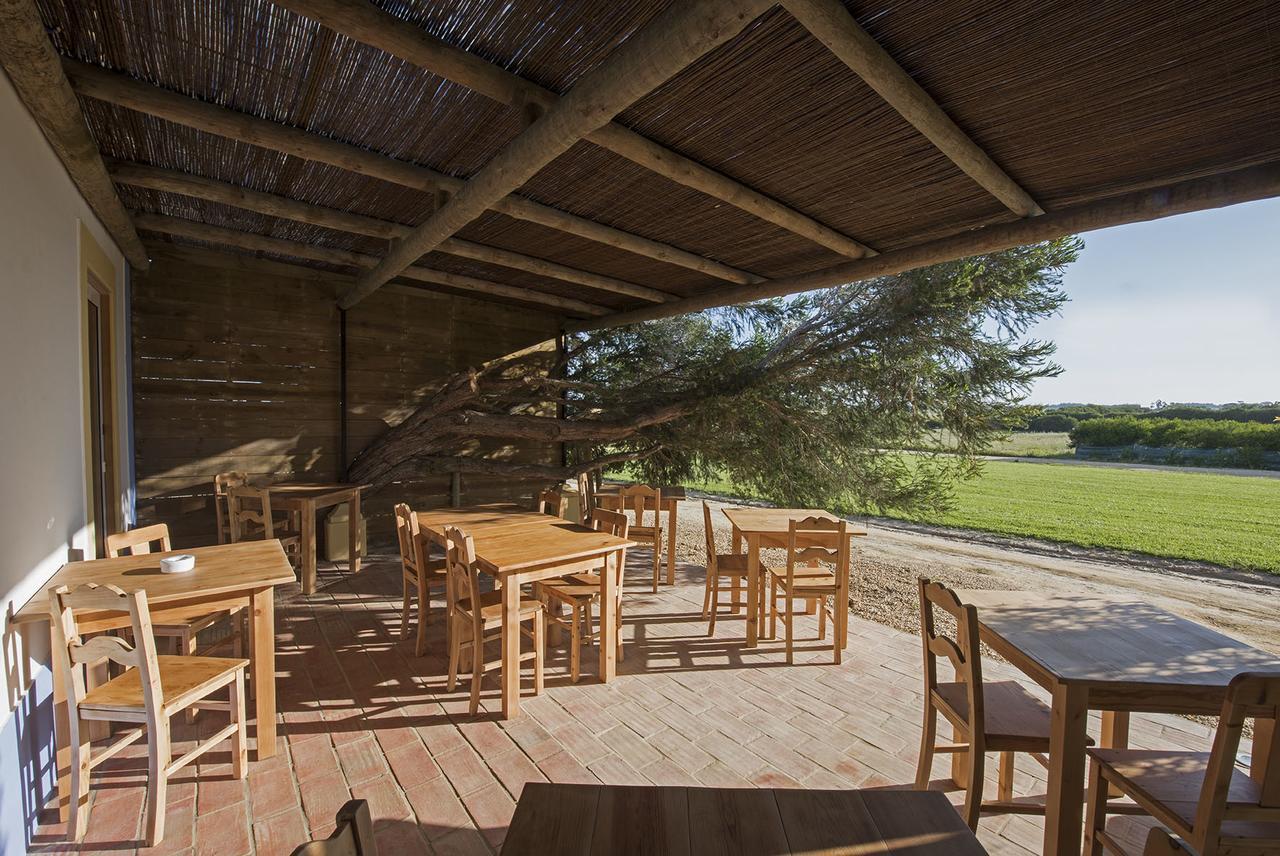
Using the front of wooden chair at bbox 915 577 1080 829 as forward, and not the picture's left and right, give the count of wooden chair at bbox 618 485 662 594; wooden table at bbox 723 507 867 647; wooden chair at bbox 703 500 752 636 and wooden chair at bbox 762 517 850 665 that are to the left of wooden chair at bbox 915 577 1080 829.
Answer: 4

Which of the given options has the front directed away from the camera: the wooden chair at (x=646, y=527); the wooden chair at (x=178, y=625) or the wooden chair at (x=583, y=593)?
the wooden chair at (x=646, y=527)

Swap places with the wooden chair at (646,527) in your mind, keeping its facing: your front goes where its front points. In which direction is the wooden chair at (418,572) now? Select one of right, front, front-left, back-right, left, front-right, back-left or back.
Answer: back-left

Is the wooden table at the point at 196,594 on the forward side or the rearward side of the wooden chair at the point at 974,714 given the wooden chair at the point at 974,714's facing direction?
on the rearward side

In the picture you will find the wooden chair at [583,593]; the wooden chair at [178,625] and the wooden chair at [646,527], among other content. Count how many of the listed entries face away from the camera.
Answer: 1

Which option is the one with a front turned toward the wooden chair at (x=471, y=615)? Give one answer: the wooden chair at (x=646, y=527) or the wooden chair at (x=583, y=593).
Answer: the wooden chair at (x=583, y=593)

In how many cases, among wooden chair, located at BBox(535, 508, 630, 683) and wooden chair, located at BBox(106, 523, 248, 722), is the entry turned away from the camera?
0

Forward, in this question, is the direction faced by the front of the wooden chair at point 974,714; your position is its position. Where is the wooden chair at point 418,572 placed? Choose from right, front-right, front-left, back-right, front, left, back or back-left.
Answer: back-left

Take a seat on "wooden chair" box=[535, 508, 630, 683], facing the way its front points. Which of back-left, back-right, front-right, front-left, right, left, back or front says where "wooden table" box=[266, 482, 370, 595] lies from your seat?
right

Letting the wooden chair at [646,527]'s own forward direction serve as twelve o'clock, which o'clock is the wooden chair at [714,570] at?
the wooden chair at [714,570] is roughly at 5 o'clock from the wooden chair at [646,527].

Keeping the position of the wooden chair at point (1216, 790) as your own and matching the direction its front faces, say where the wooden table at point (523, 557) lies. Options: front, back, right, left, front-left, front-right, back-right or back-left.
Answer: front-left

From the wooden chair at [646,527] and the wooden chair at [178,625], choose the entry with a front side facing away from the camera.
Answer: the wooden chair at [646,527]

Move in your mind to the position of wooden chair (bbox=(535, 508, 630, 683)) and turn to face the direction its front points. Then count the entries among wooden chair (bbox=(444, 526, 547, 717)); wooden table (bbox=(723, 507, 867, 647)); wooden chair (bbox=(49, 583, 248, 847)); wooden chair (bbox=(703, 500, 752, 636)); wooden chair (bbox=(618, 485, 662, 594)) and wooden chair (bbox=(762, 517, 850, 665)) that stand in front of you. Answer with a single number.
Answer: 2

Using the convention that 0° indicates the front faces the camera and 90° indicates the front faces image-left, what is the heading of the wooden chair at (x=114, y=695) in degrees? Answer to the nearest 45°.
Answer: approximately 225°

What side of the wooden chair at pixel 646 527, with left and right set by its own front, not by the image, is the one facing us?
back

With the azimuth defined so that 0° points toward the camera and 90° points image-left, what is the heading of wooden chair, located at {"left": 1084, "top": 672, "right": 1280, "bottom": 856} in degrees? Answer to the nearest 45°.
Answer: approximately 135°

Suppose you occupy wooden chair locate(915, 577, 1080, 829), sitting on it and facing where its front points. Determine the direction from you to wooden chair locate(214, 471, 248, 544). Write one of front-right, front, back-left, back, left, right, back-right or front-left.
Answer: back-left
